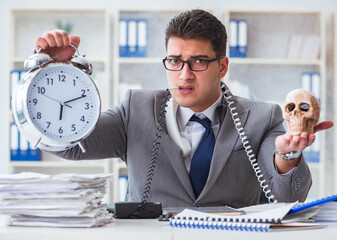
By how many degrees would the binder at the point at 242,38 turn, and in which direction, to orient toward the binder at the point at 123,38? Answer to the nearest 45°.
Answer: approximately 90° to its right

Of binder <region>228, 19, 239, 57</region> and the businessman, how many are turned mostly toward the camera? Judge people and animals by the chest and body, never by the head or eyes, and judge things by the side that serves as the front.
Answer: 2

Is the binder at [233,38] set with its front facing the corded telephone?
yes

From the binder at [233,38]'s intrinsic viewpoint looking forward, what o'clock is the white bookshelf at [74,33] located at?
The white bookshelf is roughly at 3 o'clock from the binder.

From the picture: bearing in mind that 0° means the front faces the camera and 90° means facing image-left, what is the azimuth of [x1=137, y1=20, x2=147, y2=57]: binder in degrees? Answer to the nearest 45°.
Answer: approximately 0°

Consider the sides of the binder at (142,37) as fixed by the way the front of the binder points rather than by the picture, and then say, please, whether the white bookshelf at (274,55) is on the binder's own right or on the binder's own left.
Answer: on the binder's own left
